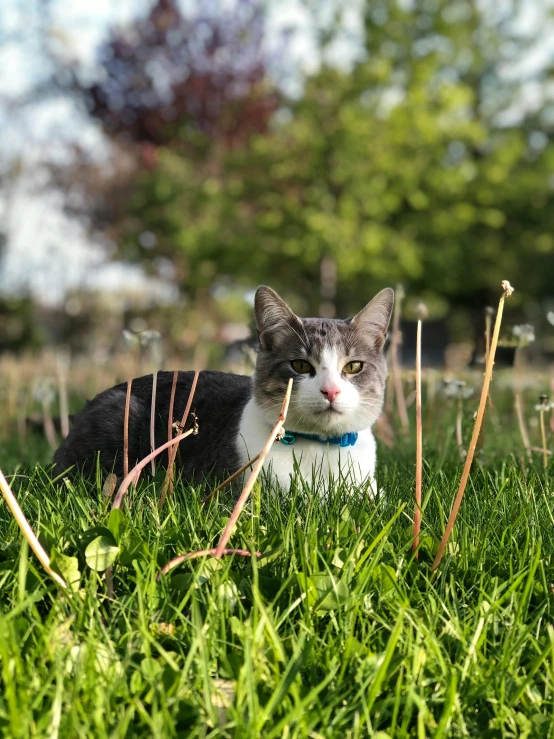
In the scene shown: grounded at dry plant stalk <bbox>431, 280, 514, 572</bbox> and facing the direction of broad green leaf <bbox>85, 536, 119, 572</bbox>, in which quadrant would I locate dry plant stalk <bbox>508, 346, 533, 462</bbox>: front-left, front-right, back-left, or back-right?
back-right

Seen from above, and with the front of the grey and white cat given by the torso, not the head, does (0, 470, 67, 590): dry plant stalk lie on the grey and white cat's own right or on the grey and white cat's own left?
on the grey and white cat's own right

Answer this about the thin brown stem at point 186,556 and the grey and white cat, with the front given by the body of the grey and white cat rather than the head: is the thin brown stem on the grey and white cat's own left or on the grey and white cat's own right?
on the grey and white cat's own right

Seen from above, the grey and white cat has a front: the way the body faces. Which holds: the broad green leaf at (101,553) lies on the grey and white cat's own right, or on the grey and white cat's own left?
on the grey and white cat's own right

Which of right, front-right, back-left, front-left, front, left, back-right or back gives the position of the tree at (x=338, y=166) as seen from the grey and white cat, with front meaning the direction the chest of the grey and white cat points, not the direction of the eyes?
back-left

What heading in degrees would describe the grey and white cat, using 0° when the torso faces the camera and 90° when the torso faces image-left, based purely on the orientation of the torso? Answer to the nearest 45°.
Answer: approximately 315°
